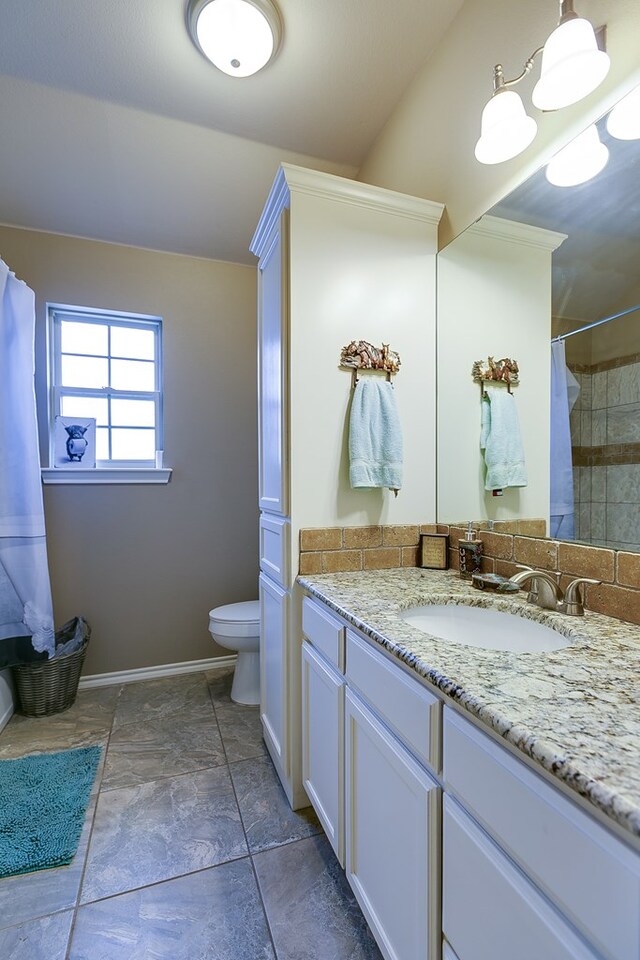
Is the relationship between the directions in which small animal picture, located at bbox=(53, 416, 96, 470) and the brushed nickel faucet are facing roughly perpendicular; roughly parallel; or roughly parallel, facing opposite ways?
roughly perpendicular

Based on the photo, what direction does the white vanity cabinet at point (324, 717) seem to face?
to the viewer's left

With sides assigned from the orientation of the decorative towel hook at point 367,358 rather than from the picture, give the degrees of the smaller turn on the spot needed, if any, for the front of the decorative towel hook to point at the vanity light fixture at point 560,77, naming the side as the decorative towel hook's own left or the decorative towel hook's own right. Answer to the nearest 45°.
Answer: approximately 45° to the decorative towel hook's own left

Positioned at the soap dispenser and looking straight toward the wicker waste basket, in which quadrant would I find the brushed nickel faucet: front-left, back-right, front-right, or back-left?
back-left

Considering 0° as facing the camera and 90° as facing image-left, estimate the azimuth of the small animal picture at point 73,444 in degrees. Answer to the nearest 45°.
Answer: approximately 0°

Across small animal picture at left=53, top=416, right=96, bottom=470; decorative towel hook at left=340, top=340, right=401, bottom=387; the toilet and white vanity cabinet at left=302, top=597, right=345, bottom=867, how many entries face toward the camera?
2
